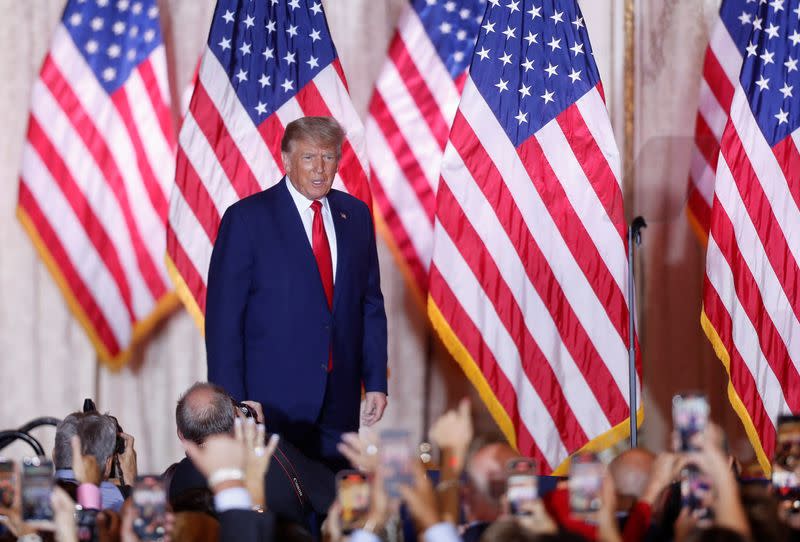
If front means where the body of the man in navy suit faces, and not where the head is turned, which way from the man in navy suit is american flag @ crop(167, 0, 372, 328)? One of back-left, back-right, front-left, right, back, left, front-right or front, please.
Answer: back-left

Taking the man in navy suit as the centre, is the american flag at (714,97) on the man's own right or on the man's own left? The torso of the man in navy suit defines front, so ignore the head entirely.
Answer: on the man's own left

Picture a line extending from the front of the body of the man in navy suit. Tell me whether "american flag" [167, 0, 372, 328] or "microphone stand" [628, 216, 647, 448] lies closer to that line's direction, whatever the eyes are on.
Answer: the microphone stand

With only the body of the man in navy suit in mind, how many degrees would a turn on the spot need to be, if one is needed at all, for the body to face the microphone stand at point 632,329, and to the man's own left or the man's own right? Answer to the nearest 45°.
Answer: approximately 45° to the man's own left

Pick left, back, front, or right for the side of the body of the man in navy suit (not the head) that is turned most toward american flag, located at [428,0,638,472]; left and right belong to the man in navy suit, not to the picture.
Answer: left

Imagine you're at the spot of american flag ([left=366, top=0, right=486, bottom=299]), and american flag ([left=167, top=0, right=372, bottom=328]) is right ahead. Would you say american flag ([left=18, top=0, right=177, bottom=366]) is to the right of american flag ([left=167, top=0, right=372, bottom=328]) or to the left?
right

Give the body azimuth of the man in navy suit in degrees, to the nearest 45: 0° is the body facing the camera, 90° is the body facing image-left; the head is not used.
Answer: approximately 315°

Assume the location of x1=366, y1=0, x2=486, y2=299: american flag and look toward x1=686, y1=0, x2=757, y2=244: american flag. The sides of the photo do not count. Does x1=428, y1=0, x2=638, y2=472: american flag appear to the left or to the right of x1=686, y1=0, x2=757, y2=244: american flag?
right
